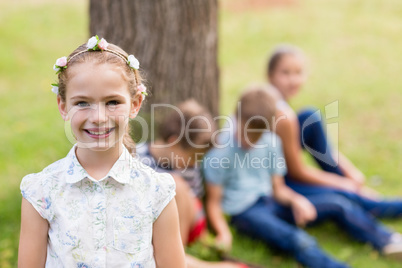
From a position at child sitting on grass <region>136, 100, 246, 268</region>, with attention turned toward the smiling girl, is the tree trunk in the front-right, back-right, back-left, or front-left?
back-right

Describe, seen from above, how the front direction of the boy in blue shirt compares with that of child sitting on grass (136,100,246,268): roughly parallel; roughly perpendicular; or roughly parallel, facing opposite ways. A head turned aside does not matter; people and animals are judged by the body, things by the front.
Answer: roughly parallel

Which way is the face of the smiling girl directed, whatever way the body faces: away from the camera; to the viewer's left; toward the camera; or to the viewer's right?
toward the camera

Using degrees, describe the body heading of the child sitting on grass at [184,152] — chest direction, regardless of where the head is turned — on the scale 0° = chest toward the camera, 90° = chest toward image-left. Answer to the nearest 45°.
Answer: approximately 315°

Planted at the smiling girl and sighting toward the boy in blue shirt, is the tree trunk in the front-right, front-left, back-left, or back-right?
front-left

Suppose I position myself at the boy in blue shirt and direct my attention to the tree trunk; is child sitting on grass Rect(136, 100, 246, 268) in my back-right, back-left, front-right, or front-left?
front-left

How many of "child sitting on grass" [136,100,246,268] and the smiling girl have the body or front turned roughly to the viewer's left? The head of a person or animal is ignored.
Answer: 0

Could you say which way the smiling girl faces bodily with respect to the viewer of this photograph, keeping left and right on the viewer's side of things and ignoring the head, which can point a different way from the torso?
facing the viewer
